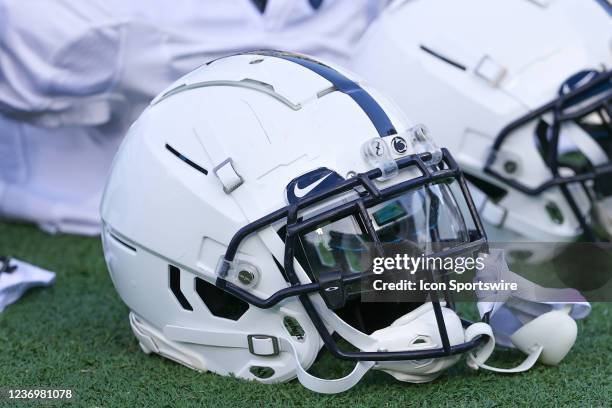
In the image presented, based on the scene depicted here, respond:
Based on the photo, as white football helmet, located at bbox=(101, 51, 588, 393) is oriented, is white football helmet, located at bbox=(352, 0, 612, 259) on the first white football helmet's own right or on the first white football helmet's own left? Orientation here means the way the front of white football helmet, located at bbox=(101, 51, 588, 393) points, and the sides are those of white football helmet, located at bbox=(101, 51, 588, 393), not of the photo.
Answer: on the first white football helmet's own left

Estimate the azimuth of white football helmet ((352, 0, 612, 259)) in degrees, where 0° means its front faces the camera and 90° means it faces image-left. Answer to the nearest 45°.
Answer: approximately 315°

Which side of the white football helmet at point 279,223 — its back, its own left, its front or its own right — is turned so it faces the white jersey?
back
